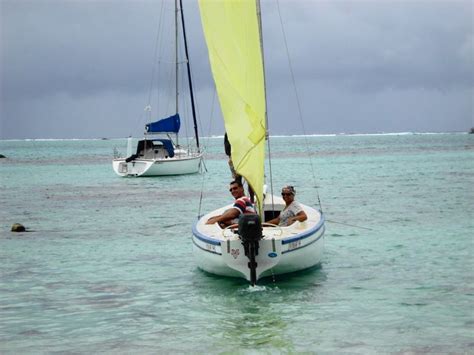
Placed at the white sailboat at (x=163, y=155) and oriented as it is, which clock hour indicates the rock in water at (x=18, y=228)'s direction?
The rock in water is roughly at 5 o'clock from the white sailboat.

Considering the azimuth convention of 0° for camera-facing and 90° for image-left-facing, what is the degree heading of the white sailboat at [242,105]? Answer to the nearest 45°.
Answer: approximately 180°

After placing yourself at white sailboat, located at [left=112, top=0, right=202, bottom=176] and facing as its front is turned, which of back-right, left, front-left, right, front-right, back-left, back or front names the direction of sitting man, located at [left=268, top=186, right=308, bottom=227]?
back-right

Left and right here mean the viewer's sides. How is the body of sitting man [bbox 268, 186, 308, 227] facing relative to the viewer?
facing the viewer and to the left of the viewer

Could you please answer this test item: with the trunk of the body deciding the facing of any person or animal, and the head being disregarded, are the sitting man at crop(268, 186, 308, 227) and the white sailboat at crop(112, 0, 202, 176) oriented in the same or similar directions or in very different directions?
very different directions

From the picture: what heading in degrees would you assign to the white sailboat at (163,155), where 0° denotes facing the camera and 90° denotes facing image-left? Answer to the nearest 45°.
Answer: approximately 225°

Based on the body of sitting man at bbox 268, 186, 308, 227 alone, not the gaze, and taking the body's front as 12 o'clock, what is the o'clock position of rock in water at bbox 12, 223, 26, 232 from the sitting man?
The rock in water is roughly at 3 o'clock from the sitting man.

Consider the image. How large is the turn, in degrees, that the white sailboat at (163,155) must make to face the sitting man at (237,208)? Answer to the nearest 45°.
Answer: approximately 135° to its right
